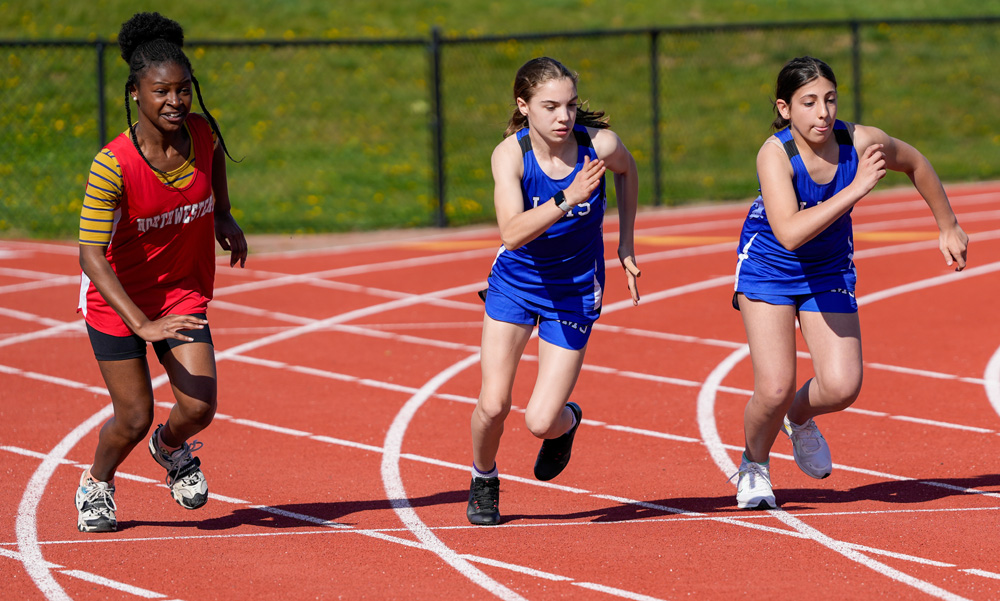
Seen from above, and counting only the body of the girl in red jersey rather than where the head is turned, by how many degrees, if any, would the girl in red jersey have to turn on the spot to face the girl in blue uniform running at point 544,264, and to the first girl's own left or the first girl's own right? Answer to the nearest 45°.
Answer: approximately 45° to the first girl's own left

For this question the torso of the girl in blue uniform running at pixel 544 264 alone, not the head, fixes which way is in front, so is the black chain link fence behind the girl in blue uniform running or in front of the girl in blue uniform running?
behind

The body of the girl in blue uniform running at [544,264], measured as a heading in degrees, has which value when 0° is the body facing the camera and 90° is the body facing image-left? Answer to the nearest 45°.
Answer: approximately 0°

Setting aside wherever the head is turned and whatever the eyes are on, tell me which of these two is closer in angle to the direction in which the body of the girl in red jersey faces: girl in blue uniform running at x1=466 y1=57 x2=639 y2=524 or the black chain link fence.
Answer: the girl in blue uniform running

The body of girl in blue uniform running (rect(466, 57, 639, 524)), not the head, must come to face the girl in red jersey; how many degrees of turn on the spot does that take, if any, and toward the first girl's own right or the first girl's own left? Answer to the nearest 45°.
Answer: approximately 90° to the first girl's own right

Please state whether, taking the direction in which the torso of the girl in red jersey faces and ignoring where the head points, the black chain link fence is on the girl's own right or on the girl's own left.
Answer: on the girl's own left

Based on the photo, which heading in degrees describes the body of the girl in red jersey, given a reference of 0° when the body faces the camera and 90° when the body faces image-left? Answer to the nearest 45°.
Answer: approximately 315°
